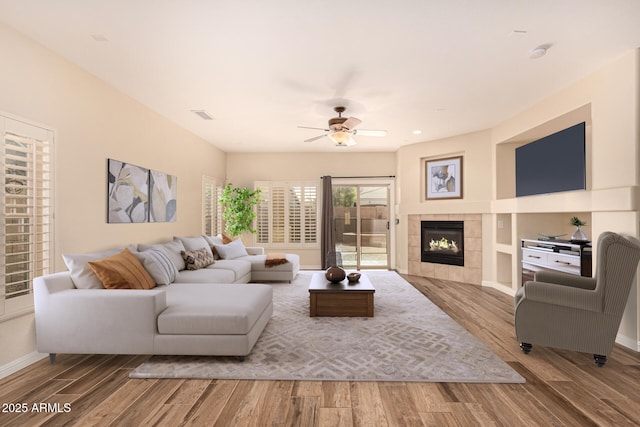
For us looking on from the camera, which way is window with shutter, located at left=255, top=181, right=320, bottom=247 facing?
facing the viewer

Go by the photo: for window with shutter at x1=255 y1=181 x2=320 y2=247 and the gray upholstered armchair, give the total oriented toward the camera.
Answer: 1

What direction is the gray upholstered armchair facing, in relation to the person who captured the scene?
facing to the left of the viewer

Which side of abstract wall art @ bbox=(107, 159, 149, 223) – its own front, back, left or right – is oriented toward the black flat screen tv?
front

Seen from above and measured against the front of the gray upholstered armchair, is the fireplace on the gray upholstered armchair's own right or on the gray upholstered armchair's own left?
on the gray upholstered armchair's own right

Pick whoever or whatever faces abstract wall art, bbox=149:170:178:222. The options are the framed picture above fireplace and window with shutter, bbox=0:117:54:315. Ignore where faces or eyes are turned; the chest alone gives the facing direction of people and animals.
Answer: the framed picture above fireplace

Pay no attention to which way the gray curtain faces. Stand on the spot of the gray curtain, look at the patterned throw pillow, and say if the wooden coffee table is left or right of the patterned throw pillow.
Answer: left

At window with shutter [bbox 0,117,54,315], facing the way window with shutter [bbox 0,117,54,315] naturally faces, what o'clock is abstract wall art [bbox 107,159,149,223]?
The abstract wall art is roughly at 9 o'clock from the window with shutter.

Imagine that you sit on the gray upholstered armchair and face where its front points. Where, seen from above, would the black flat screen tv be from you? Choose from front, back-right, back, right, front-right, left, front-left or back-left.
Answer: right

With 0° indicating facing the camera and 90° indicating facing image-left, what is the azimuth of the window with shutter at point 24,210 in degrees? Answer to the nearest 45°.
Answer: approximately 315°

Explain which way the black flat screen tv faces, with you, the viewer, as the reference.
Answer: facing the viewer and to the left of the viewer

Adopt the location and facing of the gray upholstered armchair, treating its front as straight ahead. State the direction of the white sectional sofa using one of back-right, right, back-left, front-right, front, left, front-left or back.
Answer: front-left

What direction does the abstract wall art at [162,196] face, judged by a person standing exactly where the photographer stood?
facing the viewer and to the right of the viewer

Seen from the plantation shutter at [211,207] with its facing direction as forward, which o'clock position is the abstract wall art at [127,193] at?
The abstract wall art is roughly at 2 o'clock from the plantation shutter.
